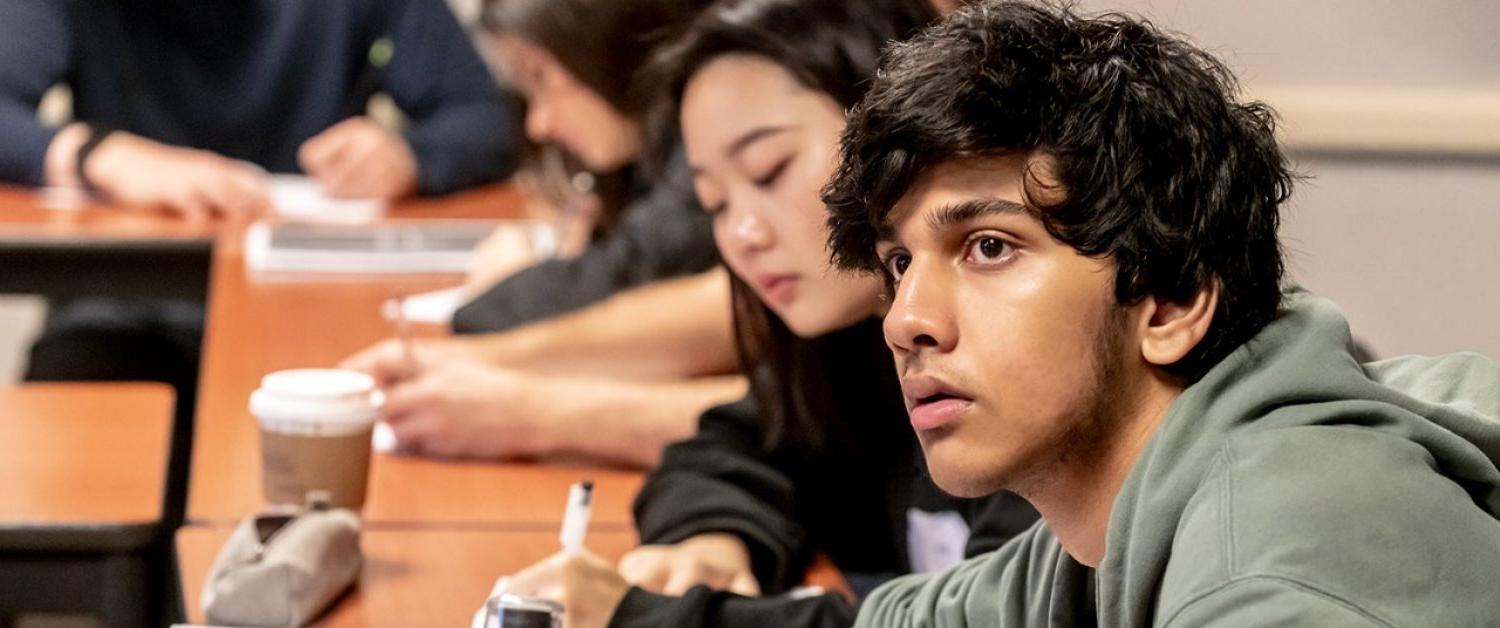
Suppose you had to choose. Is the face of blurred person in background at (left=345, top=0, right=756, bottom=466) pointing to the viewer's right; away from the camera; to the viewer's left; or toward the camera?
to the viewer's left

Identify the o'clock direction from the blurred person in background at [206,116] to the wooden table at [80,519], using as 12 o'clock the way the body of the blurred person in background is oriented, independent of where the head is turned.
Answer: The wooden table is roughly at 12 o'clock from the blurred person in background.

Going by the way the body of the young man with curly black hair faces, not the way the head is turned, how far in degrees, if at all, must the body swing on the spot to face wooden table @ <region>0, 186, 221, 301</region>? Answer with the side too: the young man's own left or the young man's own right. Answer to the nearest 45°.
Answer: approximately 90° to the young man's own right

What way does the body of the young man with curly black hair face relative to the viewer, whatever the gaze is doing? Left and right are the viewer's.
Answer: facing the viewer and to the left of the viewer

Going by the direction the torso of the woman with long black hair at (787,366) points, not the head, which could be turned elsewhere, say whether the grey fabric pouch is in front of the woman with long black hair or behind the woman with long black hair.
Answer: in front

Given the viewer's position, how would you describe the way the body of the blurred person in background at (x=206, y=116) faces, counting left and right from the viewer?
facing the viewer

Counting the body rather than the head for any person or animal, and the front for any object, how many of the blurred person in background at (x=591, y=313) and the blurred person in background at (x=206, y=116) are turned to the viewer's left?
1

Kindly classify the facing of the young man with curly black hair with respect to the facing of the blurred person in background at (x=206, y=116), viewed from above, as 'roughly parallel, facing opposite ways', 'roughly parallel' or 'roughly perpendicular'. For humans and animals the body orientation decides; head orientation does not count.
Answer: roughly perpendicular

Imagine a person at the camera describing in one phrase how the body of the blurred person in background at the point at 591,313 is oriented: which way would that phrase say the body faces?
to the viewer's left

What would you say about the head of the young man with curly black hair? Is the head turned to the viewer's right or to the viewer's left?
to the viewer's left
